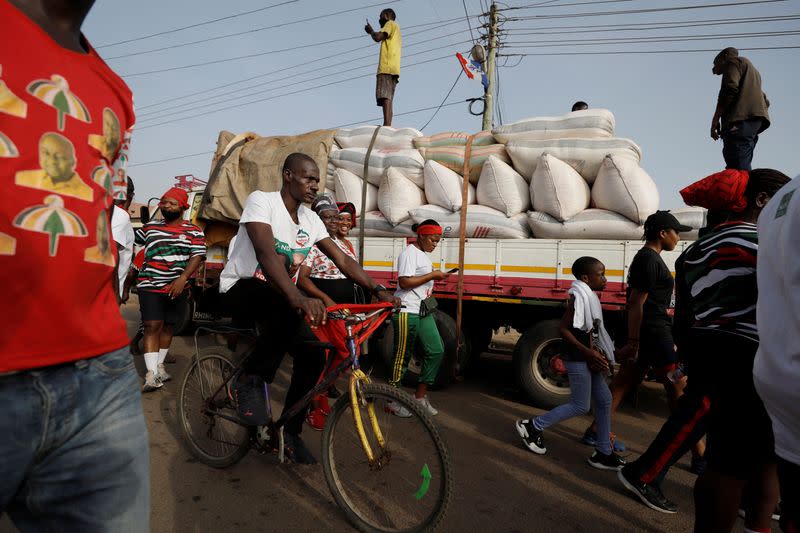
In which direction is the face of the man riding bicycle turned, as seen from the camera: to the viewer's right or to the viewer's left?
to the viewer's right

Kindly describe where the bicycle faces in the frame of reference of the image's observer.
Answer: facing the viewer and to the right of the viewer

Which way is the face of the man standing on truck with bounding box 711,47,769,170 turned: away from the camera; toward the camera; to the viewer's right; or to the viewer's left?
to the viewer's left

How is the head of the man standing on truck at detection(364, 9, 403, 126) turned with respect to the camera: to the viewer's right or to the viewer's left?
to the viewer's left

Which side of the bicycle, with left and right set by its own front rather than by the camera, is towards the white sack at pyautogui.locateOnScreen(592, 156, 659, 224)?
left

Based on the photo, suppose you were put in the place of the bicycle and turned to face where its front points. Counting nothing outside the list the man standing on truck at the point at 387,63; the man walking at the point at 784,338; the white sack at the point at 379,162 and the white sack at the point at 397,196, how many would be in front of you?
1

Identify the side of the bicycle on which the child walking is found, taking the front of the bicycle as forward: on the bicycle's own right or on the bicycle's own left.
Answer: on the bicycle's own left

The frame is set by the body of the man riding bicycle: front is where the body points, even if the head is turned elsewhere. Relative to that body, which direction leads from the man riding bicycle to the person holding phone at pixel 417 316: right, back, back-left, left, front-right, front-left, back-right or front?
left

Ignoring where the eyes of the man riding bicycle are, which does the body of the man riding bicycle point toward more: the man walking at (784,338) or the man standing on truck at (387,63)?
the man walking
